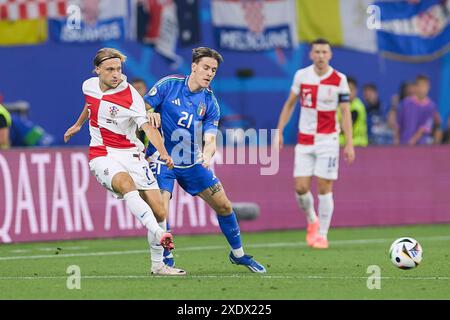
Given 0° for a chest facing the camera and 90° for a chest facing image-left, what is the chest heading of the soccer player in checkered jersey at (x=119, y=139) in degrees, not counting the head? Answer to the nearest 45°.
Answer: approximately 315°

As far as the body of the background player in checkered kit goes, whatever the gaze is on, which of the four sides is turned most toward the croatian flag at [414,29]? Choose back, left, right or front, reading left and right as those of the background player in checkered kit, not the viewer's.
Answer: back

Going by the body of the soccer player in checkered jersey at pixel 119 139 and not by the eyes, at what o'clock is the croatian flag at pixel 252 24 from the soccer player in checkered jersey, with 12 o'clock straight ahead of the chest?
The croatian flag is roughly at 8 o'clock from the soccer player in checkered jersey.

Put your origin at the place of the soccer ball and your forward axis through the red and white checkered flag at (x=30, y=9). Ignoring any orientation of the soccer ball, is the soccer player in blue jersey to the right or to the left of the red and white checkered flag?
left
